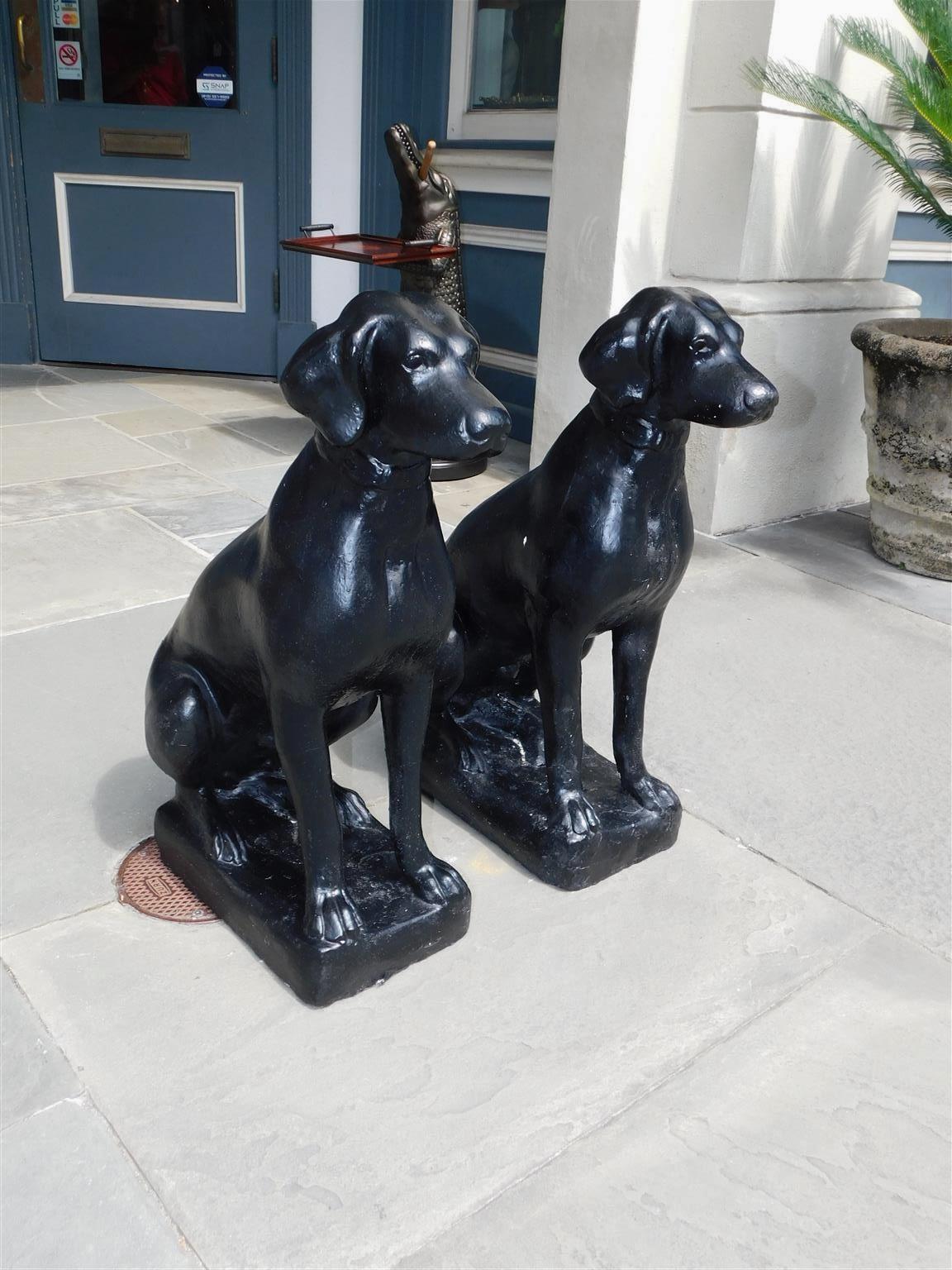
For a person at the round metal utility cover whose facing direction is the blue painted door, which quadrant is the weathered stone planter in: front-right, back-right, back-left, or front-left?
front-right

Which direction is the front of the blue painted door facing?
toward the camera

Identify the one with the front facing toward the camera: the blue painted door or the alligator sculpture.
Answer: the blue painted door

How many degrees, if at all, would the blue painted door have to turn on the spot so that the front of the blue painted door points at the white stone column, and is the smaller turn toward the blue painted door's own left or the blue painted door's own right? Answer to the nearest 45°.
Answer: approximately 45° to the blue painted door's own left

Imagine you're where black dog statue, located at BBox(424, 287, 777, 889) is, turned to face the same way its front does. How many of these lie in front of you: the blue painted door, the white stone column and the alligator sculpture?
0

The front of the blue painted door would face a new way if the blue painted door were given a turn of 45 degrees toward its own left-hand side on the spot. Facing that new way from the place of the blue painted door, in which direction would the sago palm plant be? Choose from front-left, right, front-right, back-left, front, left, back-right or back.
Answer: front

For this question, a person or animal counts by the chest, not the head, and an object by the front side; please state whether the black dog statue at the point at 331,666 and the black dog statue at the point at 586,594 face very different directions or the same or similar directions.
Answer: same or similar directions

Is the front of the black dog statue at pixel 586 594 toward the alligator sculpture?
no

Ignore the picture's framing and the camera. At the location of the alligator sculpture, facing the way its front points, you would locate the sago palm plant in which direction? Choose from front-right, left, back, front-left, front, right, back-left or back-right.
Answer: back-left

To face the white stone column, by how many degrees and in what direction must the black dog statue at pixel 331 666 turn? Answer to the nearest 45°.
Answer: approximately 90° to its left

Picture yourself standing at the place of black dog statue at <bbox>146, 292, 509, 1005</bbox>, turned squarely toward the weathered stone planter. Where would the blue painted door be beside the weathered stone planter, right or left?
left

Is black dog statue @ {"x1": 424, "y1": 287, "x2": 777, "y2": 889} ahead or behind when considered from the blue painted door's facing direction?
ahead

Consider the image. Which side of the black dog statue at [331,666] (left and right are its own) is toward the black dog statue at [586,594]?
left

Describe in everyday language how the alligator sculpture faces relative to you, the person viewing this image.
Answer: facing to the left of the viewer

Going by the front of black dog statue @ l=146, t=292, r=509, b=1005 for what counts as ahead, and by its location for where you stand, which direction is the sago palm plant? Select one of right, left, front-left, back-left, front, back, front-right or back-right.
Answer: left

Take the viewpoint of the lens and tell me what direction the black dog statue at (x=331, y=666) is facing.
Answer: facing the viewer and to the right of the viewer
